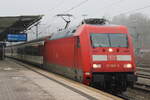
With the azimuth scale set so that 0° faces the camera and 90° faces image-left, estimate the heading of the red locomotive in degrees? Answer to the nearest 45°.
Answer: approximately 315°
